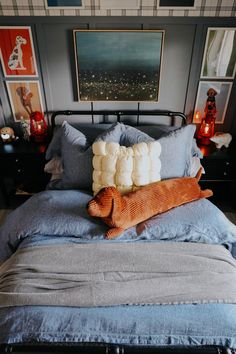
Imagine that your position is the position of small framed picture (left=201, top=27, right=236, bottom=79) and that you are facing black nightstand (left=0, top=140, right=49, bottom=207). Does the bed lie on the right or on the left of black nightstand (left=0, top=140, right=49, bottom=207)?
left

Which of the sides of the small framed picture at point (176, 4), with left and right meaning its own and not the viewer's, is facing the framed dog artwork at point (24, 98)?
right

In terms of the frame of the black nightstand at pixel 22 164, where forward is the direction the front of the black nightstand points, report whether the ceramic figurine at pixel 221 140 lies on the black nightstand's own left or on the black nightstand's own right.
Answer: on the black nightstand's own left

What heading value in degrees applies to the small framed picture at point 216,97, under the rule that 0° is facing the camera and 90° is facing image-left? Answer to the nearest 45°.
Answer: approximately 0°

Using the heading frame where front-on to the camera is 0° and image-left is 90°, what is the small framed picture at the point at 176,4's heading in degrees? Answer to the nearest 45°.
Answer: approximately 0°

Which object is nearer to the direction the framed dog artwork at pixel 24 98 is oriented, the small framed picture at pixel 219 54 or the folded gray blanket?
the folded gray blanket
